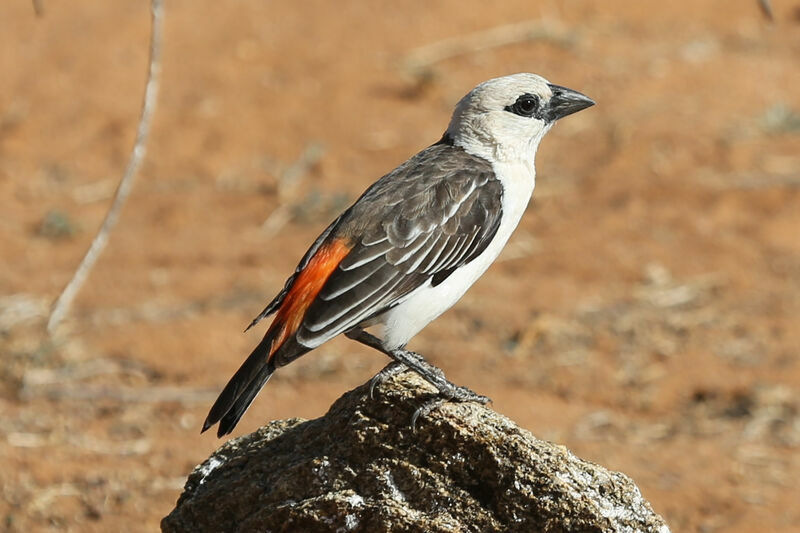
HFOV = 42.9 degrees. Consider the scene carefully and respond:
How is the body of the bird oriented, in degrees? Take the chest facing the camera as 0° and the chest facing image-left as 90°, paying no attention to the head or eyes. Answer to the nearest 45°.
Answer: approximately 270°
